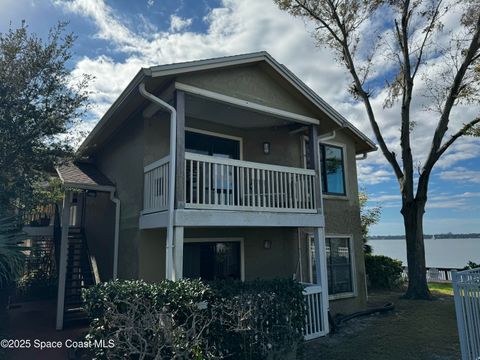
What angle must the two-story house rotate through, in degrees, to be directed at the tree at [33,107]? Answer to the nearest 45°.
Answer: approximately 135° to its right

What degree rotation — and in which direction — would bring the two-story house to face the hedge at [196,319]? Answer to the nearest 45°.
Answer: approximately 45° to its right

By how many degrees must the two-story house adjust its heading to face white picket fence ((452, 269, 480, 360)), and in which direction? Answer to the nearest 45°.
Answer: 0° — it already faces it

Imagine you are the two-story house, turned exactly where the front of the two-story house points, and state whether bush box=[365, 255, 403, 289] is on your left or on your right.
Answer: on your left

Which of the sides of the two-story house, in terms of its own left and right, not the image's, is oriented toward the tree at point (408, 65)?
left

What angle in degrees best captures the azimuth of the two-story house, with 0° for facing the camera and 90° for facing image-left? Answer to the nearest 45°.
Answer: approximately 315°
